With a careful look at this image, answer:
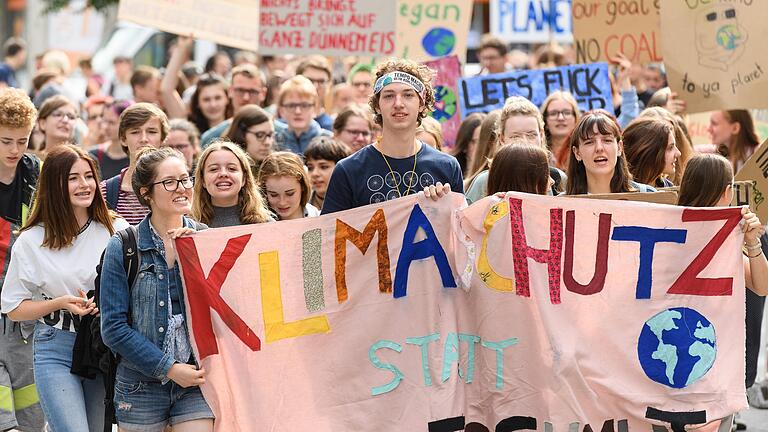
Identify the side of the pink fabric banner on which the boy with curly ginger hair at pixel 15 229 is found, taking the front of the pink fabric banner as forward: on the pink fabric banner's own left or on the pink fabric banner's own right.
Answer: on the pink fabric banner's own right

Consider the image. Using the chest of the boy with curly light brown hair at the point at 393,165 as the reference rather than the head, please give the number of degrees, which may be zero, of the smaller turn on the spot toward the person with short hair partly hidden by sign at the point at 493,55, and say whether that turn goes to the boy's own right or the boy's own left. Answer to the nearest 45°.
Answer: approximately 180°

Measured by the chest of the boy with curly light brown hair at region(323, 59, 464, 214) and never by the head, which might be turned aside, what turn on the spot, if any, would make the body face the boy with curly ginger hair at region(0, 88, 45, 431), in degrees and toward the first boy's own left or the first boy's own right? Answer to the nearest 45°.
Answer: approximately 90° to the first boy's own right

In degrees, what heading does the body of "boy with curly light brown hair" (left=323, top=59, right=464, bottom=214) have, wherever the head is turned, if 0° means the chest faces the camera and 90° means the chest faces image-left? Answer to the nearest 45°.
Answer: approximately 0°

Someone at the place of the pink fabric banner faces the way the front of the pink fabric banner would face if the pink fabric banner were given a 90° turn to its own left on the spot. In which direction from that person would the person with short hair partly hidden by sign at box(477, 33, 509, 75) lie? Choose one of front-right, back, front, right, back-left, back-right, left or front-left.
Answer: left
